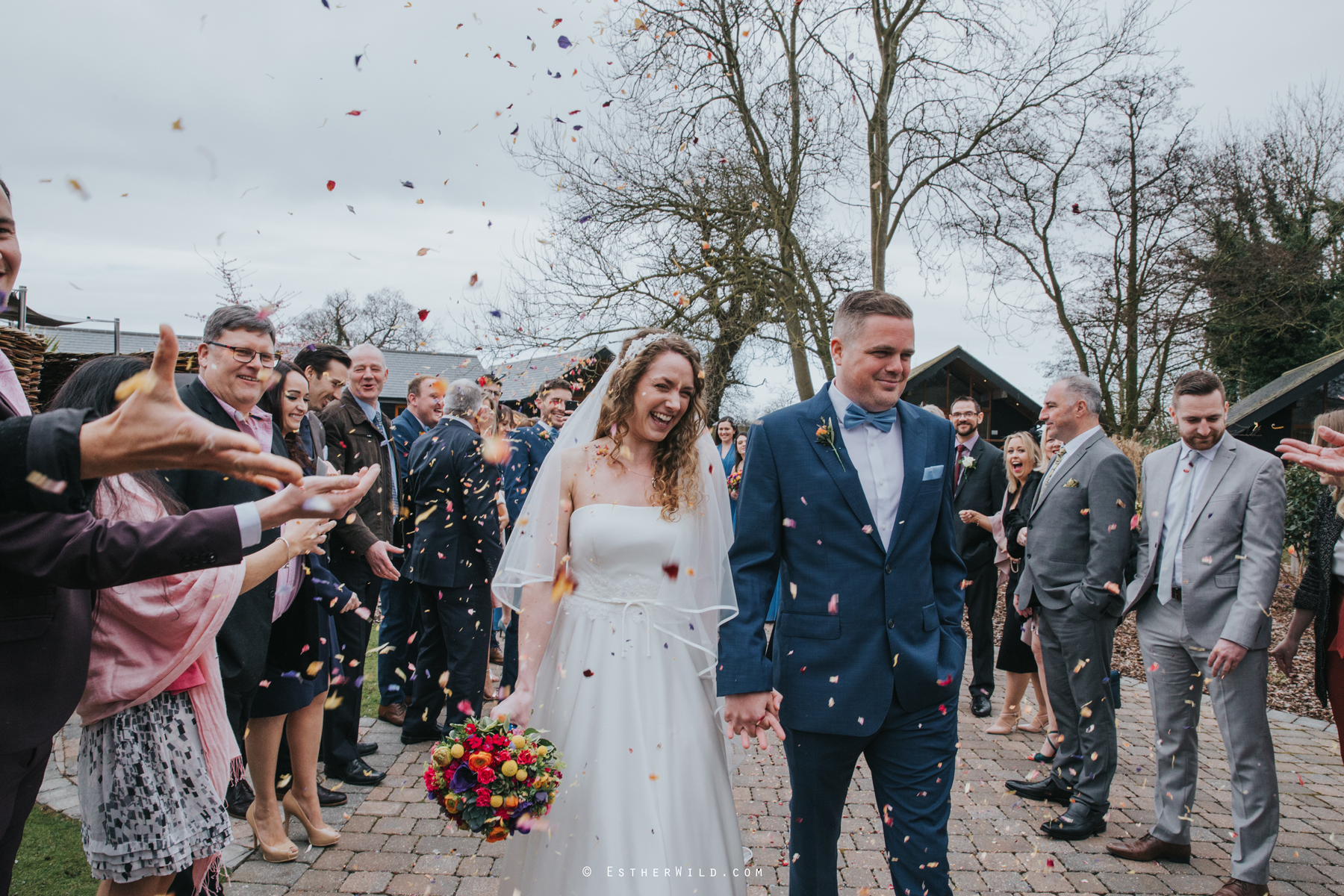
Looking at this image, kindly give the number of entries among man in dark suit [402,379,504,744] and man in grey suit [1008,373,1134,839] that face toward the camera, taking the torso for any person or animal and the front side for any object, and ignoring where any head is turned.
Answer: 0

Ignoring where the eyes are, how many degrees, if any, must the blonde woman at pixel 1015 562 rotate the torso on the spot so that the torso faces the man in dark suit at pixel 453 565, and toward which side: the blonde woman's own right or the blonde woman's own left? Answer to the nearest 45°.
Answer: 0° — they already face them

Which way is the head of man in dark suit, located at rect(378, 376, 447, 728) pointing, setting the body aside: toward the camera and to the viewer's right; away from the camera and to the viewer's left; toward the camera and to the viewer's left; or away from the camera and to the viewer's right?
toward the camera and to the viewer's right

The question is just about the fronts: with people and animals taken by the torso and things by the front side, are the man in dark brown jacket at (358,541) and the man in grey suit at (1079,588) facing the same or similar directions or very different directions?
very different directions

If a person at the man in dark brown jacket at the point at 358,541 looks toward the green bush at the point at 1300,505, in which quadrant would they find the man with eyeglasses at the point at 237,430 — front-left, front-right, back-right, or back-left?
back-right

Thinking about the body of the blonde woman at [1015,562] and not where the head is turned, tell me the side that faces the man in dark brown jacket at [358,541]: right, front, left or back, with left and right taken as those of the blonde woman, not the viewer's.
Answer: front

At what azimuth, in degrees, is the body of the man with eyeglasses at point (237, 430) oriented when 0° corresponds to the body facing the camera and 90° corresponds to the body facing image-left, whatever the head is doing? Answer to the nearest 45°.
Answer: approximately 315°

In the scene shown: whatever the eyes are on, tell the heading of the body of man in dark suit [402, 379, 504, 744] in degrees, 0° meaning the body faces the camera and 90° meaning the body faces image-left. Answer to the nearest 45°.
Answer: approximately 225°

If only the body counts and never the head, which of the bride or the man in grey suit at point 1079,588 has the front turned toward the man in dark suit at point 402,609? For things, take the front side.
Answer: the man in grey suit

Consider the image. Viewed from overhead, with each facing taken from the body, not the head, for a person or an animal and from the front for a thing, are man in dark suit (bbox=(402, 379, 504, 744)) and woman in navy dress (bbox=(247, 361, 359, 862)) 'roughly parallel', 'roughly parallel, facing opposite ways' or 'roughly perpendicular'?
roughly perpendicular

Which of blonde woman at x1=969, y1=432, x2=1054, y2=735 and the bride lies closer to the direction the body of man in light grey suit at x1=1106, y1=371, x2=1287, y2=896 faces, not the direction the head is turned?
the bride
